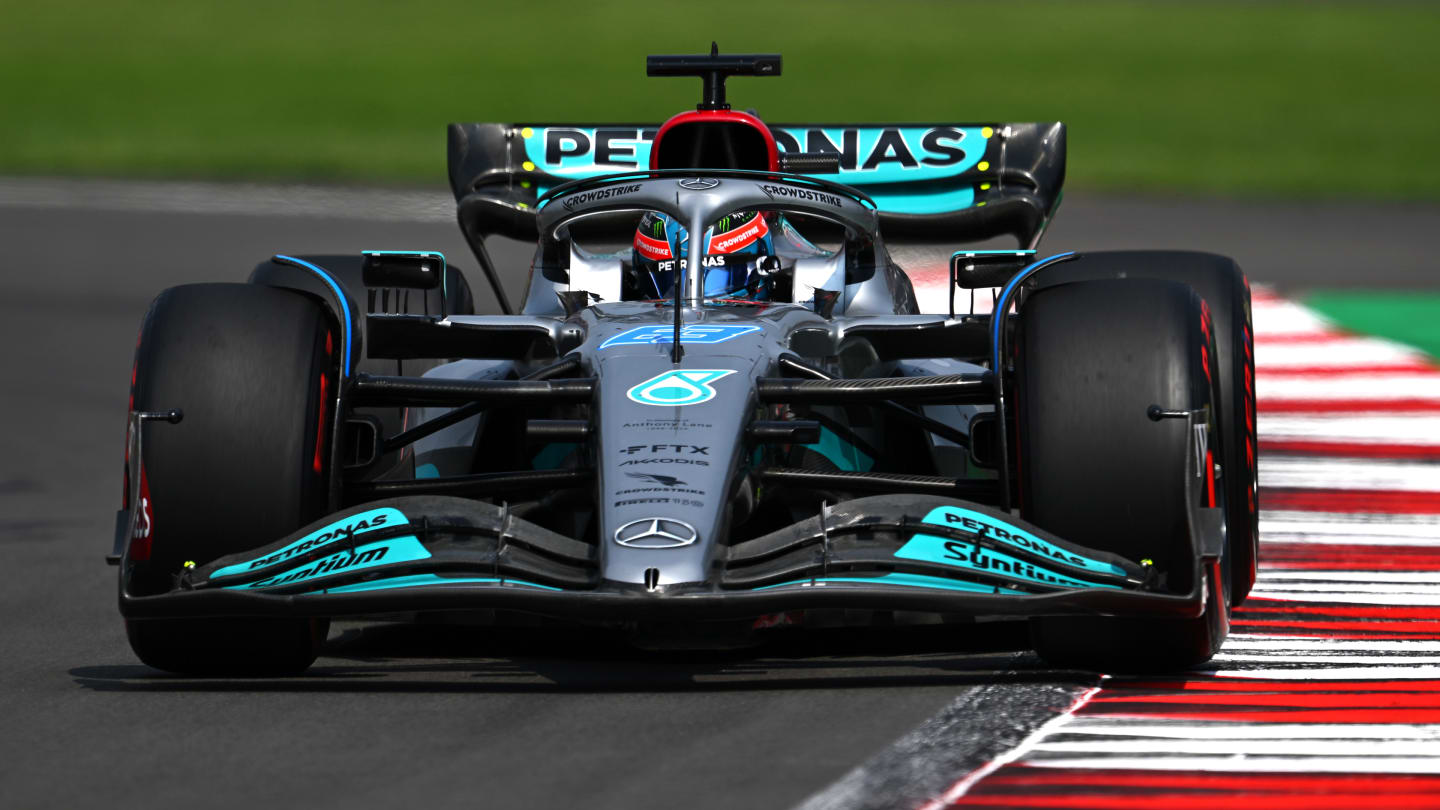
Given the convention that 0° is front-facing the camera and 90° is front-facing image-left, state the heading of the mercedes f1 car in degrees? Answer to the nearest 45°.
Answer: approximately 0°
